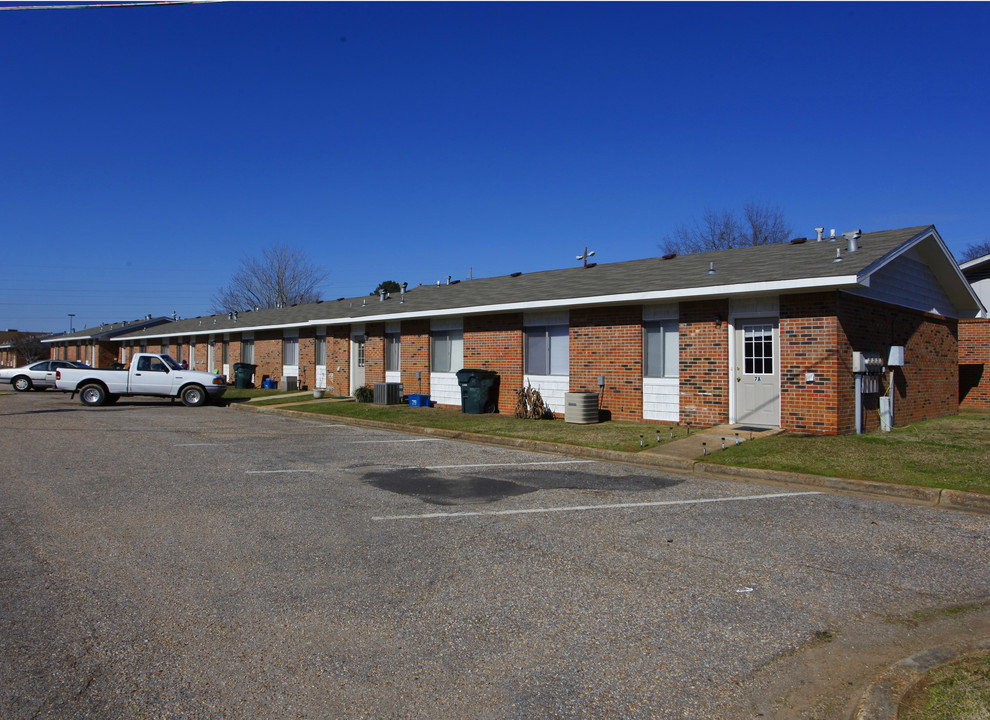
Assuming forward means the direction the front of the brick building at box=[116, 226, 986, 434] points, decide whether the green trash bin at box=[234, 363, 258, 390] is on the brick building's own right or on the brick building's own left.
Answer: on the brick building's own right

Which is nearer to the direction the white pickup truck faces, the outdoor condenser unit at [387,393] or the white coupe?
the outdoor condenser unit

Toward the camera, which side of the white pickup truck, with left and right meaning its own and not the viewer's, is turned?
right

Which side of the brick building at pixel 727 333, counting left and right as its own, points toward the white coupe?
right
